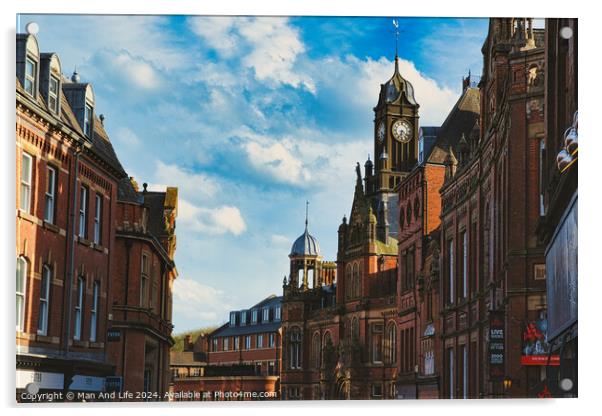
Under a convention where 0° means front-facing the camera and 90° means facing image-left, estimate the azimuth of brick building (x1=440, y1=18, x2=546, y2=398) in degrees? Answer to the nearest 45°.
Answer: approximately 45°

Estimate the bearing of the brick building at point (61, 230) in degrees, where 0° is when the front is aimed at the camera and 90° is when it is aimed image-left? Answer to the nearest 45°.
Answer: approximately 315°

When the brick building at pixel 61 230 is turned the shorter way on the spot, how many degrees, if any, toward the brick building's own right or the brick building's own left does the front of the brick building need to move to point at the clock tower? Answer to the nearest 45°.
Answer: approximately 45° to the brick building's own left

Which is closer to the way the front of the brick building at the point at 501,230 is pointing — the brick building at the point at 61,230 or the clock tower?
the brick building

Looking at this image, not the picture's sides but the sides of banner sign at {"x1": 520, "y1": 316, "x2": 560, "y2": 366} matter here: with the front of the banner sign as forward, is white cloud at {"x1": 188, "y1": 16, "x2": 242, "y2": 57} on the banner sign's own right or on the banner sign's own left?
on the banner sign's own right
